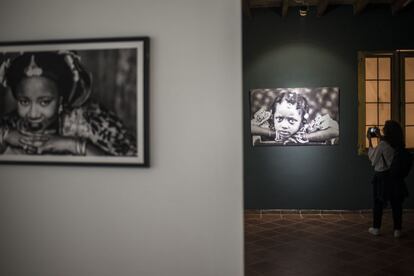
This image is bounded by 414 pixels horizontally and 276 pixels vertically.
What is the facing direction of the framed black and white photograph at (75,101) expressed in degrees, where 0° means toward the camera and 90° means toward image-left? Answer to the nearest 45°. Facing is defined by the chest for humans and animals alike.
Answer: approximately 45°

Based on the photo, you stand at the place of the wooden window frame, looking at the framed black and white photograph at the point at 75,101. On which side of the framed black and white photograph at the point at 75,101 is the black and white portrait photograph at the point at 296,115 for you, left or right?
right

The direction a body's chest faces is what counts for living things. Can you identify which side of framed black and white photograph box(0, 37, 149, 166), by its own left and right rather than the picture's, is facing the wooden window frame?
back

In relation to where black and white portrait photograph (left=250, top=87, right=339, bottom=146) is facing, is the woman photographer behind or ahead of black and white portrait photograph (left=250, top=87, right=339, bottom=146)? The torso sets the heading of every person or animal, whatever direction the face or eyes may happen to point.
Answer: ahead

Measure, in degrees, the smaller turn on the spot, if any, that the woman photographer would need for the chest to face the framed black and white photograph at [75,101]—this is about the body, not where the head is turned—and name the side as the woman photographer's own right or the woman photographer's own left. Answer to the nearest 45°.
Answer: approximately 90° to the woman photographer's own left

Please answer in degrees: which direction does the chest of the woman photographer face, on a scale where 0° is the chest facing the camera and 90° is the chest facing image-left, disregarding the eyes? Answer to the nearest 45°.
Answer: approximately 135°

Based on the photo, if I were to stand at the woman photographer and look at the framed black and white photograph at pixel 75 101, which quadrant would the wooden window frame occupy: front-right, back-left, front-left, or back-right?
back-right

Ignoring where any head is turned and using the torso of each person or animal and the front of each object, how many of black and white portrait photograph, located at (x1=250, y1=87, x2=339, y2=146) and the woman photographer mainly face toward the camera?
1

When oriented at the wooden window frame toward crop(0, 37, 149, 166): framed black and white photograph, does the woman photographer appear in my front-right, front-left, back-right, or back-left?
front-left

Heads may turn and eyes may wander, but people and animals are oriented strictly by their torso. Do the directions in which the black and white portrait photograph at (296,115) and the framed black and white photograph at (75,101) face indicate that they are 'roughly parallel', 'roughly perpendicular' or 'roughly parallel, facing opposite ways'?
roughly parallel

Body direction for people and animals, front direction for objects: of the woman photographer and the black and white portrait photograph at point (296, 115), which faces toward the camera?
the black and white portrait photograph

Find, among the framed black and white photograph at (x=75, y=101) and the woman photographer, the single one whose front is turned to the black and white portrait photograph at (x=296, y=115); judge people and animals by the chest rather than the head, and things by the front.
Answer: the woman photographer

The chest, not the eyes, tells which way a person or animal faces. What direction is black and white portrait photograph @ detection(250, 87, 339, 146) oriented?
toward the camera

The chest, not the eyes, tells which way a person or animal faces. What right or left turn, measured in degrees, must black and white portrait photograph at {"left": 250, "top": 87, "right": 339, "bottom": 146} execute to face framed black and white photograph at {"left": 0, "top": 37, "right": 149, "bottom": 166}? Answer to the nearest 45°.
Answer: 0° — it already faces it
